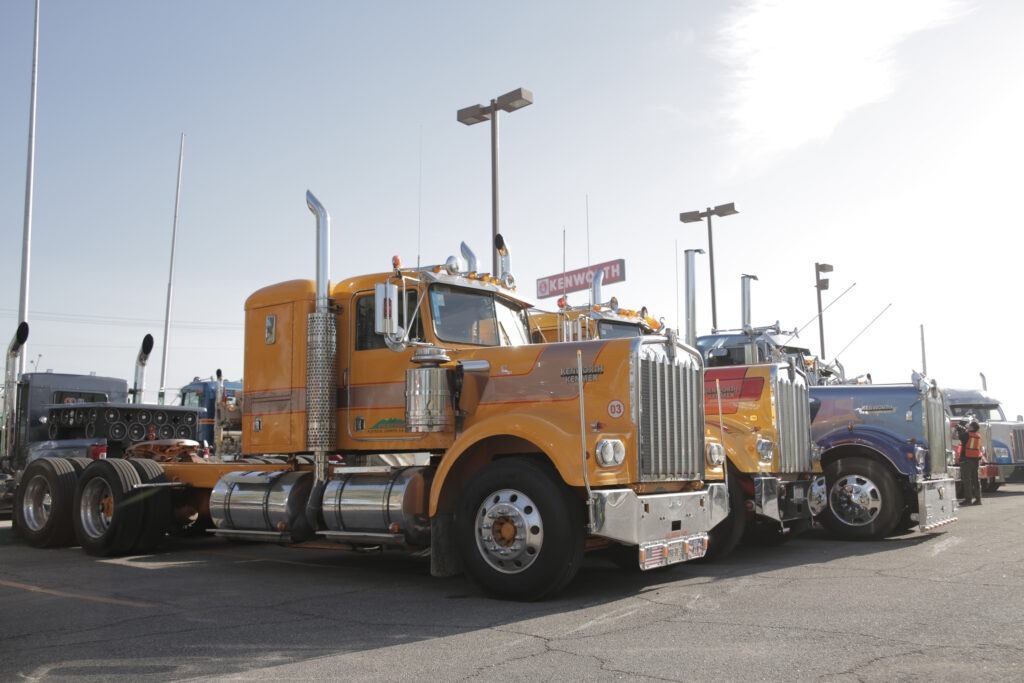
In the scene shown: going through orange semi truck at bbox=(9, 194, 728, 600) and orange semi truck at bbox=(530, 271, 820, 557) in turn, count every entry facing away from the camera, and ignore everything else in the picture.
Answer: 0

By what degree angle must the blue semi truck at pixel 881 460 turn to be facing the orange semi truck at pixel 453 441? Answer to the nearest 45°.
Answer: approximately 135° to its right

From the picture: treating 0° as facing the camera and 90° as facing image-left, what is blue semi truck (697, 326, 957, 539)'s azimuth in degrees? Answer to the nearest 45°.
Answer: approximately 270°

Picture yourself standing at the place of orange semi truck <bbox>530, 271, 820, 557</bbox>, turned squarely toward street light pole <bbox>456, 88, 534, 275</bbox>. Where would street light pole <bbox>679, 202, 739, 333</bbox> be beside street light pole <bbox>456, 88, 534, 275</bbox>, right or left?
right

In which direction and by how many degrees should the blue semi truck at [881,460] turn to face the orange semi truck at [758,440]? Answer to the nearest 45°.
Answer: approximately 135° to its right

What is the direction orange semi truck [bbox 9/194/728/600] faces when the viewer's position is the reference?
facing the viewer and to the right of the viewer

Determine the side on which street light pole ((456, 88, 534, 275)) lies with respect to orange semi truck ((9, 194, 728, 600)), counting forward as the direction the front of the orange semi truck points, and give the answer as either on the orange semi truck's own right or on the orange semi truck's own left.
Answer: on the orange semi truck's own left

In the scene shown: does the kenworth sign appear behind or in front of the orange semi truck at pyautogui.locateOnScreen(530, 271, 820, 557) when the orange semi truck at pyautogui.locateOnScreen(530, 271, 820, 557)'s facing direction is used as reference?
behind

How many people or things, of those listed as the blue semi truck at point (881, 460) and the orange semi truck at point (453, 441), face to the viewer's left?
0
